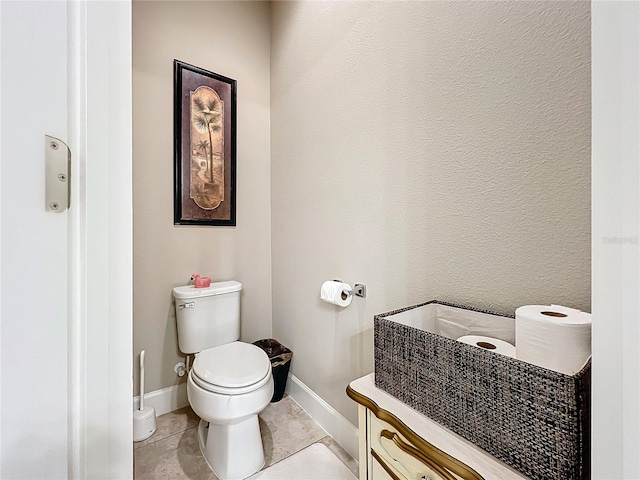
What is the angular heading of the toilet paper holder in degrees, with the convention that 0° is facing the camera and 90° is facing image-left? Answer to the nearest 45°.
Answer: approximately 45°

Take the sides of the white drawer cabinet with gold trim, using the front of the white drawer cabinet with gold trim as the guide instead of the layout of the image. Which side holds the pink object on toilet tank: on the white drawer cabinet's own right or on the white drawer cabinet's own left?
on the white drawer cabinet's own right

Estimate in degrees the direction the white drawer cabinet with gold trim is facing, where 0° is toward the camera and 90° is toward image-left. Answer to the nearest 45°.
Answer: approximately 45°

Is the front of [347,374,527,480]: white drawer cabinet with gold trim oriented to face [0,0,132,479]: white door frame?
yes

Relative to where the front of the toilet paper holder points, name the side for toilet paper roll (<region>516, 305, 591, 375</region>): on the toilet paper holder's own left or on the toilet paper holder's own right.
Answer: on the toilet paper holder's own left

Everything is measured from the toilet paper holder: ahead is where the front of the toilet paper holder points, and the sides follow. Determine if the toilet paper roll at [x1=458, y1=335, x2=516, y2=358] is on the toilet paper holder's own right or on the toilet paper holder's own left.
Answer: on the toilet paper holder's own left

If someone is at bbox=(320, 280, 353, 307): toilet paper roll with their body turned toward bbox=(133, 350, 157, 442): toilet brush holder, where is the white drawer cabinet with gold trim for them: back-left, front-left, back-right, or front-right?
back-left
